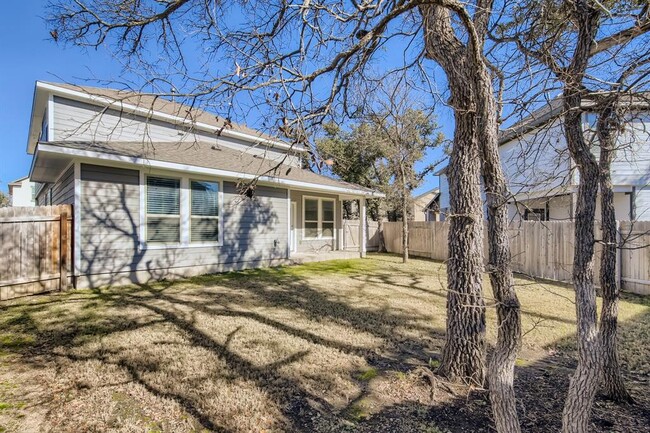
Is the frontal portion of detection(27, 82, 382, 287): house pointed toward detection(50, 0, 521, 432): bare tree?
no

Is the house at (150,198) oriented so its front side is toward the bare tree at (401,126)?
no

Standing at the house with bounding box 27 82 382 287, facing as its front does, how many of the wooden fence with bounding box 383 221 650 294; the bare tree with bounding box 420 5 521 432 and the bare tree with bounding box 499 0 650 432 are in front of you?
0

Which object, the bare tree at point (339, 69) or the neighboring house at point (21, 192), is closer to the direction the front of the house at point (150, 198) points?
the neighboring house

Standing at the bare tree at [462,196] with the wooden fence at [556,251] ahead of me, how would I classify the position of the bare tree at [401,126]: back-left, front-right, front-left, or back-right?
front-left

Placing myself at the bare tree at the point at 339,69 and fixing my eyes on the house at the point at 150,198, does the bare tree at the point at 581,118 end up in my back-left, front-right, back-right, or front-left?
back-right

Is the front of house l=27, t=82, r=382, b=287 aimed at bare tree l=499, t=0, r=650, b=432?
no

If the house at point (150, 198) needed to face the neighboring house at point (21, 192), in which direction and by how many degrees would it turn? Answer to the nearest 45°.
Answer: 0° — it already faces it

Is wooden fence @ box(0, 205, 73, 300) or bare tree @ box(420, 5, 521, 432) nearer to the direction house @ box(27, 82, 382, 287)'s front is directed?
the wooden fence

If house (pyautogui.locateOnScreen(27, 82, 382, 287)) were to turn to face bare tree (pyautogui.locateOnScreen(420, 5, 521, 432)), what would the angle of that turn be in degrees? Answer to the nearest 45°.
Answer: approximately 180°
